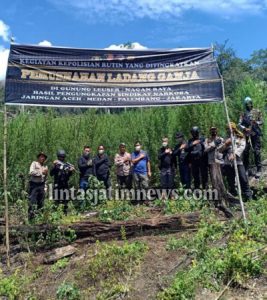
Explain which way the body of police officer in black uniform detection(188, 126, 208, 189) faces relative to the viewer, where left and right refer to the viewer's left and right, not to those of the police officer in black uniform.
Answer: facing the viewer

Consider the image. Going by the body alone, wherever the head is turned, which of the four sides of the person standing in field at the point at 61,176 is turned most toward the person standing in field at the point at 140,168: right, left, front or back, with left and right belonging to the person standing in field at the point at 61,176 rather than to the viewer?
left

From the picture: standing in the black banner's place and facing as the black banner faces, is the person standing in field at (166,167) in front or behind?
behind

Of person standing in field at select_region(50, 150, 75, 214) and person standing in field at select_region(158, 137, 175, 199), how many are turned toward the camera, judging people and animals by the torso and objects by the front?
2

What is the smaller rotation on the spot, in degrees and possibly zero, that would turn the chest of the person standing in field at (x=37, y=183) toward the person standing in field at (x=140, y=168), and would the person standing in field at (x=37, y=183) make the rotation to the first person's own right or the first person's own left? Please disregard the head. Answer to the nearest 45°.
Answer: approximately 45° to the first person's own left

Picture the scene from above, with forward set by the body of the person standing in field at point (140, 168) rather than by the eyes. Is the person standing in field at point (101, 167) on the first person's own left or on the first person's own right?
on the first person's own right

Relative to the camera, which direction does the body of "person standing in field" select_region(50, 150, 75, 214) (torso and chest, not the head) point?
toward the camera

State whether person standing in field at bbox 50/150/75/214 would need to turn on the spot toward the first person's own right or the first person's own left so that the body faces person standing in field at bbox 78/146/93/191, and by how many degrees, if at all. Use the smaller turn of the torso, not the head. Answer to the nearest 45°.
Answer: approximately 90° to the first person's own left

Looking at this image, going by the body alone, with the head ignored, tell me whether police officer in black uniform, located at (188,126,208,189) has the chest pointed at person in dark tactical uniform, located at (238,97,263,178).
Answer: no

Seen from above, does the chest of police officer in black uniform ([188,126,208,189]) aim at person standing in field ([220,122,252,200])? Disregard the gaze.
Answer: no

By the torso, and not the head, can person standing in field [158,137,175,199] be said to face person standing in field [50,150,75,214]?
no

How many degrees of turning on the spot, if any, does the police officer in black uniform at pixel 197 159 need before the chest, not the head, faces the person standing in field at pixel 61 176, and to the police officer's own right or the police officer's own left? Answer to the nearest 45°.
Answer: approximately 90° to the police officer's own right

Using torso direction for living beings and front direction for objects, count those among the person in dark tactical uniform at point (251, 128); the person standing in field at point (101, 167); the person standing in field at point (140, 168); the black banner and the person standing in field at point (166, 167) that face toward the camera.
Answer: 5

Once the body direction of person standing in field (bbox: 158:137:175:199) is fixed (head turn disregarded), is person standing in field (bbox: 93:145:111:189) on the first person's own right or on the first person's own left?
on the first person's own right

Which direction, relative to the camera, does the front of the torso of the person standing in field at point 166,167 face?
toward the camera
